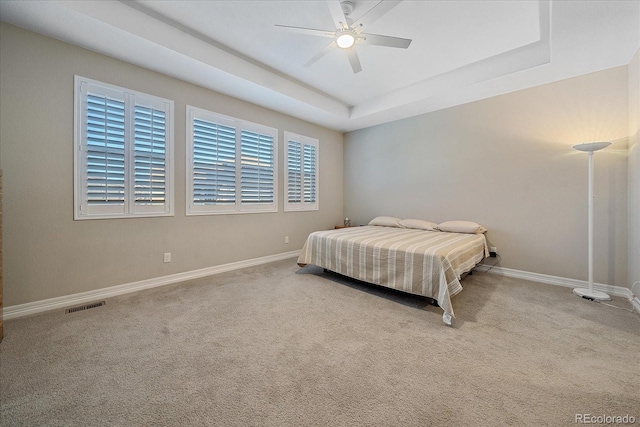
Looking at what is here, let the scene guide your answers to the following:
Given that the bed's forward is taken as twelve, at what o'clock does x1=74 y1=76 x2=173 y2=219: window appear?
The window is roughly at 1 o'clock from the bed.

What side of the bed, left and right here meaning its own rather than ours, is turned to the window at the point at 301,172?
right

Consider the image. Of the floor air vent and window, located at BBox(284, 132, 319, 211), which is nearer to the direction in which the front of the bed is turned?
the floor air vent

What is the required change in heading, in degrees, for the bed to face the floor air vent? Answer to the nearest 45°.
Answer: approximately 45° to its right

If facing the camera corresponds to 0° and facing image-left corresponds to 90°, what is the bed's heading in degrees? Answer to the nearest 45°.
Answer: approximately 45°

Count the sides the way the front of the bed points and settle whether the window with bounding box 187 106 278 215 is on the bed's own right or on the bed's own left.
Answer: on the bed's own right
